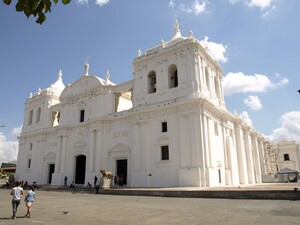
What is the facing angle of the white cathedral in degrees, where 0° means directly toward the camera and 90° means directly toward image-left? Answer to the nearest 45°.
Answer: approximately 45°

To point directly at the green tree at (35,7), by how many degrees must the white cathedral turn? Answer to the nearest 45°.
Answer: approximately 45° to its left
